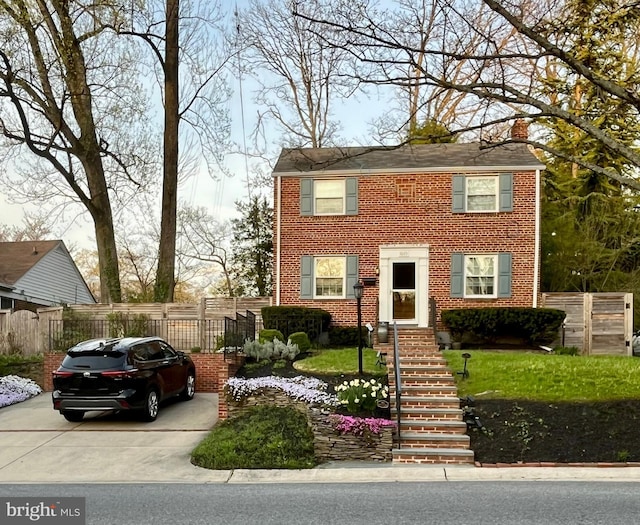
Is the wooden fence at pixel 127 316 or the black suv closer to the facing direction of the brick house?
the black suv

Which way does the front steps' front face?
toward the camera

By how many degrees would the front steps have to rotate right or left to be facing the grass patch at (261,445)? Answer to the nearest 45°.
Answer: approximately 45° to its right

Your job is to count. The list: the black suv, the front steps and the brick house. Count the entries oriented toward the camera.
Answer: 2

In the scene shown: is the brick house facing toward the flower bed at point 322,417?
yes

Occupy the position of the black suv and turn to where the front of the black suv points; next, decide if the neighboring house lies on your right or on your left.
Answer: on your left

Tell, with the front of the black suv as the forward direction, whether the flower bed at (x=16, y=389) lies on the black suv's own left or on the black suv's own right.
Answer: on the black suv's own left

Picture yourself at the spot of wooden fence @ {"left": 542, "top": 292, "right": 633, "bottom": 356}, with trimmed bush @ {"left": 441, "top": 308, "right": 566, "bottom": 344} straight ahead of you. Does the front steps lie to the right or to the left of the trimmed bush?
left

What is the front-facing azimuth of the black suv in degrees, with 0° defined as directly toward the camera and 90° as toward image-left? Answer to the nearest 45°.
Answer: approximately 225°

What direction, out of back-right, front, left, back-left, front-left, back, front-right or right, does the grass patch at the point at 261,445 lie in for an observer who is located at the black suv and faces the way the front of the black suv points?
right

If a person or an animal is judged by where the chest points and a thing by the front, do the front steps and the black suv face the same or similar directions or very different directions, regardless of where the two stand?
very different directions

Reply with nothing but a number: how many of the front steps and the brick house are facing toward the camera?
2
